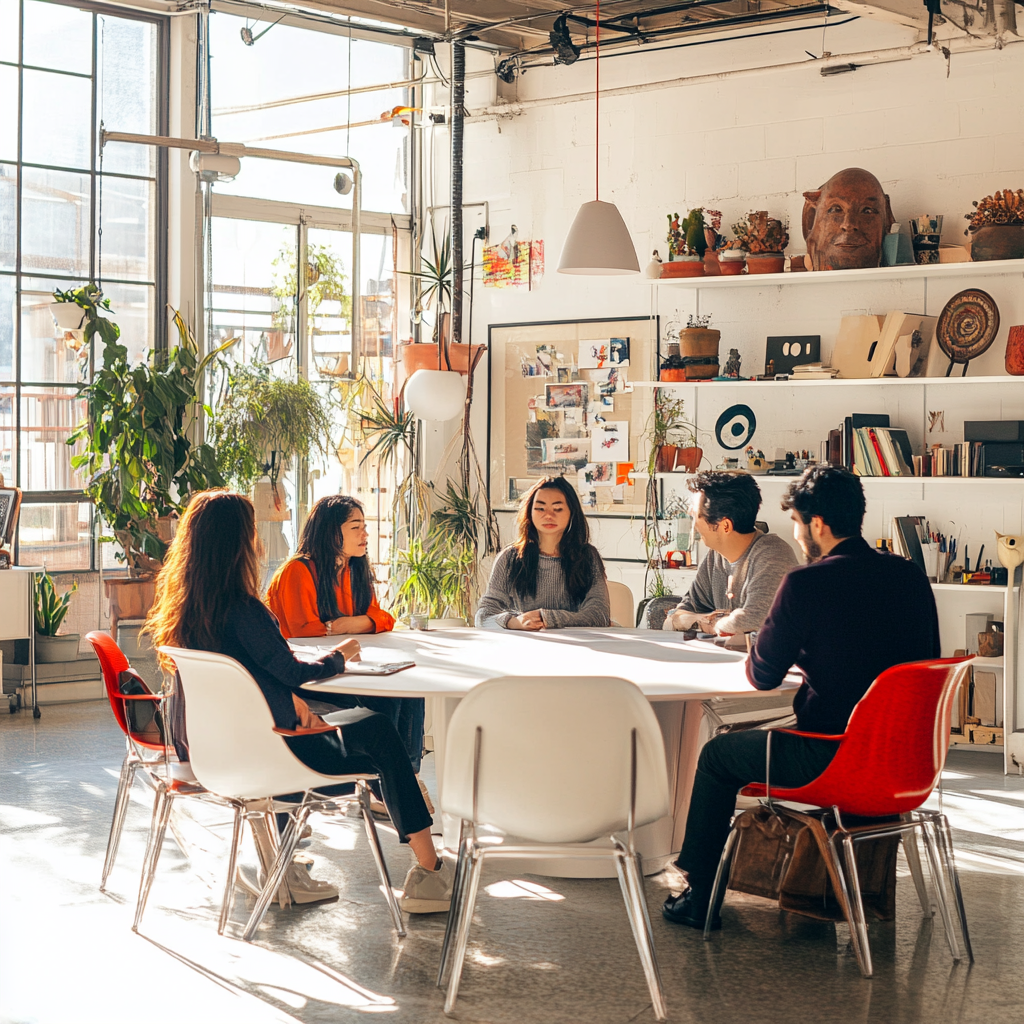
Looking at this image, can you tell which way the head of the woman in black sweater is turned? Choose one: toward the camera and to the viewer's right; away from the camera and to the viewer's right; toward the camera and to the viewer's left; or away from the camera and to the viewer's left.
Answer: away from the camera and to the viewer's right

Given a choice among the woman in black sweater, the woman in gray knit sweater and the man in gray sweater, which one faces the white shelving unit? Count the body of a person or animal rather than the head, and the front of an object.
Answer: the woman in black sweater

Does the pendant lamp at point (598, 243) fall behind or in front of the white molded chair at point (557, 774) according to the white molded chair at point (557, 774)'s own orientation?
in front

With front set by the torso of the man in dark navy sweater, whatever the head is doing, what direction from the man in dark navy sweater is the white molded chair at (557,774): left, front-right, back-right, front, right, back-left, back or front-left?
left

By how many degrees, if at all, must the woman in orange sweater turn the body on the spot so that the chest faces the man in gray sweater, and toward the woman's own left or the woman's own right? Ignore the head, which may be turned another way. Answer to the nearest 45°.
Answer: approximately 45° to the woman's own left

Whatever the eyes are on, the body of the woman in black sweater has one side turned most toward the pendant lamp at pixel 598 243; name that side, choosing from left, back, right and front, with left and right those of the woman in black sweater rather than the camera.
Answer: front

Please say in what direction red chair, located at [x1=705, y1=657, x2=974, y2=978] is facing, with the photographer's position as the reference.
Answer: facing away from the viewer and to the left of the viewer

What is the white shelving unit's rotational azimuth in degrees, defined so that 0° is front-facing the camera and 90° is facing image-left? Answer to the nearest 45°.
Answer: approximately 0°

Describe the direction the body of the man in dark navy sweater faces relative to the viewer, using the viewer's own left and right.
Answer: facing away from the viewer and to the left of the viewer

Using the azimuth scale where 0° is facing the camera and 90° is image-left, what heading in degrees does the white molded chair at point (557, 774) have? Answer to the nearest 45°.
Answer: approximately 180°

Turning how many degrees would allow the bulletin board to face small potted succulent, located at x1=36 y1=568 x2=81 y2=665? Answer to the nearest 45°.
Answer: approximately 90° to its right

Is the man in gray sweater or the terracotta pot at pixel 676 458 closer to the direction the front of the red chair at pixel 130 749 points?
the man in gray sweater

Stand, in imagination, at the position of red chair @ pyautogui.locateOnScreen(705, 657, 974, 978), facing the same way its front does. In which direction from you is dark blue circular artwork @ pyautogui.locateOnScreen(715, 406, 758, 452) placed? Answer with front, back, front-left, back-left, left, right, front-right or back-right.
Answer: front-right

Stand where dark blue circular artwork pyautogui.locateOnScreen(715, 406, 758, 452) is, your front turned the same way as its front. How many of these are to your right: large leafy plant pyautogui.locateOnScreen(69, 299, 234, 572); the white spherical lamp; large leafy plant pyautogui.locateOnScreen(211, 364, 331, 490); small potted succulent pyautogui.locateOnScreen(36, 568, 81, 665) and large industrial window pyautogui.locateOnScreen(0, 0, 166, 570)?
5

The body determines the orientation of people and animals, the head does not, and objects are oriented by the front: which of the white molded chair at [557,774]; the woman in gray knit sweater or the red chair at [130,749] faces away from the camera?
the white molded chair
